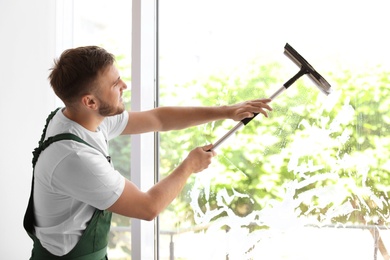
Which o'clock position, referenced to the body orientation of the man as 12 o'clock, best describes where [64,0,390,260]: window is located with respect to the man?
The window is roughly at 11 o'clock from the man.

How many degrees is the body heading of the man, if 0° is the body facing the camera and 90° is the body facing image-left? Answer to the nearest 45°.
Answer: approximately 270°

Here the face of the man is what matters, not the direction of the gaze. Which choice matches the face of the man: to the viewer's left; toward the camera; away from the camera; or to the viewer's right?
to the viewer's right
